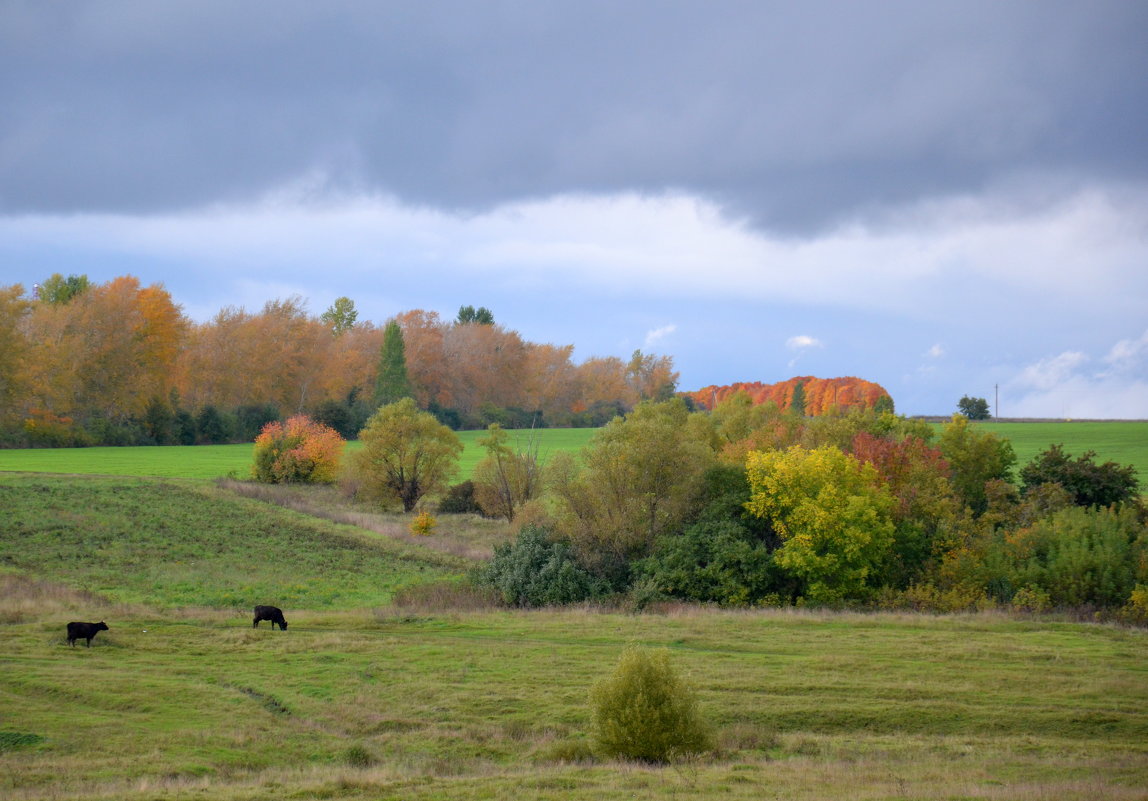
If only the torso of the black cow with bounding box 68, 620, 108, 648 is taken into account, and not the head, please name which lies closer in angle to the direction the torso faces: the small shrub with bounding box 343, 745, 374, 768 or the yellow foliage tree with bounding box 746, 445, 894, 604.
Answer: the yellow foliage tree

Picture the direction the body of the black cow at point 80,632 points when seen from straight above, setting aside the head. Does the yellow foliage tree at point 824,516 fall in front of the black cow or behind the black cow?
in front

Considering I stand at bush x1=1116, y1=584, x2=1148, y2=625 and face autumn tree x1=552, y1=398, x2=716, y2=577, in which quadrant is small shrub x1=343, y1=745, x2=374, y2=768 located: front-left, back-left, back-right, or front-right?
front-left

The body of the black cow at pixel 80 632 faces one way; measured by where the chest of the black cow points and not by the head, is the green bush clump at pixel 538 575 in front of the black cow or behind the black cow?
in front

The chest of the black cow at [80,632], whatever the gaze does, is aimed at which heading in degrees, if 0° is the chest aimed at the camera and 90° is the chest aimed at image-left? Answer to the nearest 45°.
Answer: approximately 270°

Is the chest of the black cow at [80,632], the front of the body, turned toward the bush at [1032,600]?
yes

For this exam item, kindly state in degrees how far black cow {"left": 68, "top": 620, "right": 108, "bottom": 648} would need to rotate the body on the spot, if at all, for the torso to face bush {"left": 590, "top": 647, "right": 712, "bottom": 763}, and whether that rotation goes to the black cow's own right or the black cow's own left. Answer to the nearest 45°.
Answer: approximately 45° to the black cow's own right

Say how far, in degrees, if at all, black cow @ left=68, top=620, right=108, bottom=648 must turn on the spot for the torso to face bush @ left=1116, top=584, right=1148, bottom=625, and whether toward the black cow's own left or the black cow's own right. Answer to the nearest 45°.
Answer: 0° — it already faces it

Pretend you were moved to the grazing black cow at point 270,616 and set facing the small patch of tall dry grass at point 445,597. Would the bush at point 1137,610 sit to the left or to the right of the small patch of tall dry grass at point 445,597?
right

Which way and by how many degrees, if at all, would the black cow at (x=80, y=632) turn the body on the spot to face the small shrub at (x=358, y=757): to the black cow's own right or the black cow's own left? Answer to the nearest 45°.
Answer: approximately 45° to the black cow's own right

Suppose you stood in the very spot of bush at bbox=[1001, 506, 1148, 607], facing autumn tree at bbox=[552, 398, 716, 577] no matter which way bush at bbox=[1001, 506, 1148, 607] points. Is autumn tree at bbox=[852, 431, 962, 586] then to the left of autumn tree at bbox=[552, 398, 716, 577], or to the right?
right
